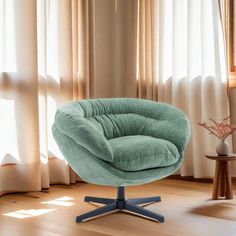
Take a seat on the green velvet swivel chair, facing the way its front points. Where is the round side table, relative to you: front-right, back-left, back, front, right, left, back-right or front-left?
left

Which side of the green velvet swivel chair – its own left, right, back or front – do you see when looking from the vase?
left

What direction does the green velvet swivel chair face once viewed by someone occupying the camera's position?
facing the viewer and to the right of the viewer
